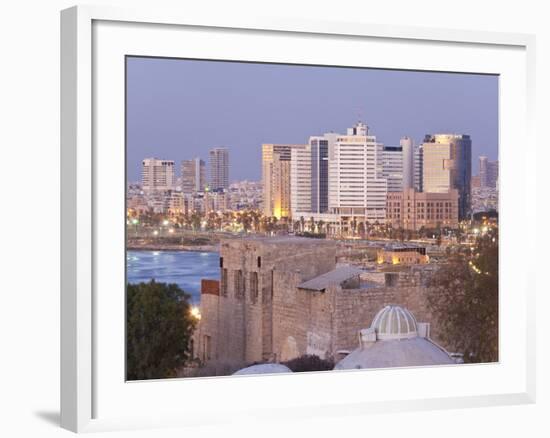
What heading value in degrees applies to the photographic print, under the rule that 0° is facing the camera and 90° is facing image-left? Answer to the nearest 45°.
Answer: approximately 315°
